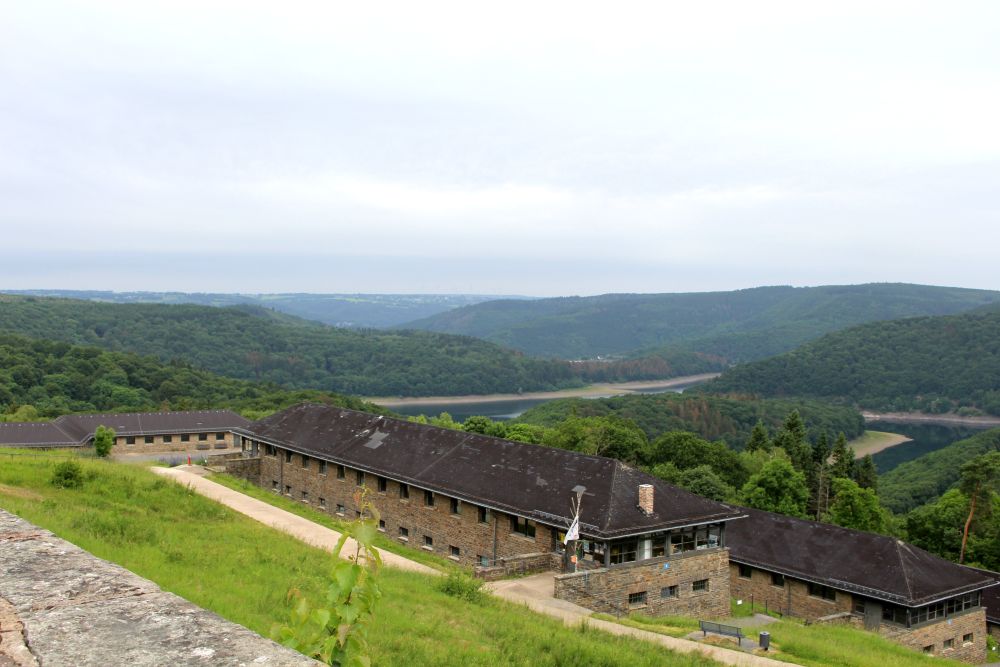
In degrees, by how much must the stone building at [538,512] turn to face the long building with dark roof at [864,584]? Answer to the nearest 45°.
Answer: approximately 135° to its left

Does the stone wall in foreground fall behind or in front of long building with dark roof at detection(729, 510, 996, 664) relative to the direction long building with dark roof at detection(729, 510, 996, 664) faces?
in front

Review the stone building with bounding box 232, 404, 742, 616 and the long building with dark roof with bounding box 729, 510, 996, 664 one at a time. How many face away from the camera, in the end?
0

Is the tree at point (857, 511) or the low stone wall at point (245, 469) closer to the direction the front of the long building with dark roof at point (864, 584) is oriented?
the low stone wall

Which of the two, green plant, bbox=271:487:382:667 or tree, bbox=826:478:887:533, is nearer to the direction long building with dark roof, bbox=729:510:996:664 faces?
the green plant

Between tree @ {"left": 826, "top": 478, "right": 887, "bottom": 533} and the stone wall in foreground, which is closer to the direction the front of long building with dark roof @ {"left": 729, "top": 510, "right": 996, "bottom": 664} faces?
the stone wall in foreground

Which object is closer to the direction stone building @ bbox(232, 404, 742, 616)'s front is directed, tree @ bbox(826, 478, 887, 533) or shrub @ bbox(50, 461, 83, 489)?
the shrub

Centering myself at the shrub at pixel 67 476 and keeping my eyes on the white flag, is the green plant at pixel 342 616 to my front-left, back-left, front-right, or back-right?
front-right

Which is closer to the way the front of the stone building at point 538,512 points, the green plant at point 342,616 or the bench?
the green plant

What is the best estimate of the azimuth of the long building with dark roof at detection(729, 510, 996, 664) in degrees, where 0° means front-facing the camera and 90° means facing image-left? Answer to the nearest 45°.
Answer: approximately 45°

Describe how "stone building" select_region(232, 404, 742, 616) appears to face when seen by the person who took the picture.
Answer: facing the viewer and to the left of the viewer

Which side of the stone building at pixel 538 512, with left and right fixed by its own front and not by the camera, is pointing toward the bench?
left

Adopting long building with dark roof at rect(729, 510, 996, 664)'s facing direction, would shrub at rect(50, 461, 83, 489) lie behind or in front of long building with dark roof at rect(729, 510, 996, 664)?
in front

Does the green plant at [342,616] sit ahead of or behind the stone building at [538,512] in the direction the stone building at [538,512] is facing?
ahead

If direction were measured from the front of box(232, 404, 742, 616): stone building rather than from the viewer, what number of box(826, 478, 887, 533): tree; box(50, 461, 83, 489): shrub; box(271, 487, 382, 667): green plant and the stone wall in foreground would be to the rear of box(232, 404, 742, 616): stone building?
1
